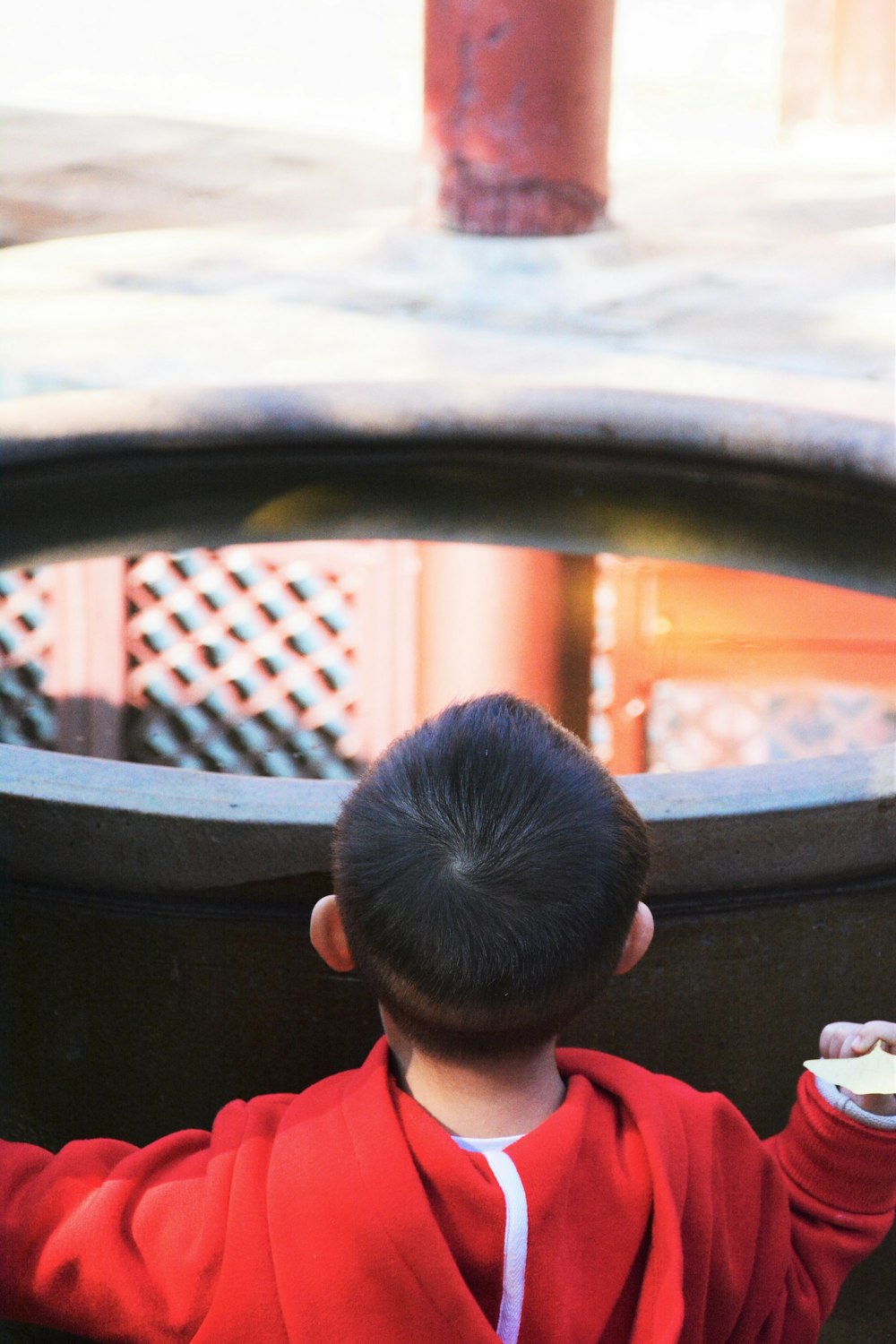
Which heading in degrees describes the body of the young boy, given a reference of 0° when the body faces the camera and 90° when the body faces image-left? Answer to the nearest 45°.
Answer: approximately 180°

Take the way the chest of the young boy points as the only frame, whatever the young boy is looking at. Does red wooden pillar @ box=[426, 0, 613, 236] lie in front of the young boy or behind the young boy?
in front

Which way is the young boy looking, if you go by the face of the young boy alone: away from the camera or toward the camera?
away from the camera
